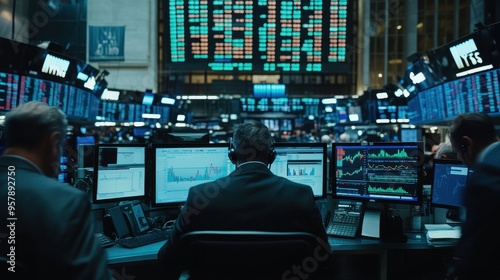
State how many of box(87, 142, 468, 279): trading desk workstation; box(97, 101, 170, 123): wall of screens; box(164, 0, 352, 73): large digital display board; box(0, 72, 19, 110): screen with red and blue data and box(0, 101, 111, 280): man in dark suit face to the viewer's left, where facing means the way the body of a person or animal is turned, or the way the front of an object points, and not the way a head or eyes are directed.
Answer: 0

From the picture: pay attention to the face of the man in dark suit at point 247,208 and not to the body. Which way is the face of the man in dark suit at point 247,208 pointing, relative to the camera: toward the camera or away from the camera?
away from the camera

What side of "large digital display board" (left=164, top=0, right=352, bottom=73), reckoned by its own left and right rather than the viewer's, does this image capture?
front

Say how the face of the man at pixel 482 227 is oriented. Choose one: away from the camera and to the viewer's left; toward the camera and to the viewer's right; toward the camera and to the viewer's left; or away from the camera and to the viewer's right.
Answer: away from the camera and to the viewer's left

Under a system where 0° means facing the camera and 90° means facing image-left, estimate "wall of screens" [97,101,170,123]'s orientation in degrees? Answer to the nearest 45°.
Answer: approximately 315°

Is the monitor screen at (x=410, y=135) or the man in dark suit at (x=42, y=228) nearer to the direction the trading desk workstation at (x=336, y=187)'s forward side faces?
the man in dark suit

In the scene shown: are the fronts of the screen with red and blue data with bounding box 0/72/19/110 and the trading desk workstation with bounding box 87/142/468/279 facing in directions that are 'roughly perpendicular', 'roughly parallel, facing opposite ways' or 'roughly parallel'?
roughly perpendicular

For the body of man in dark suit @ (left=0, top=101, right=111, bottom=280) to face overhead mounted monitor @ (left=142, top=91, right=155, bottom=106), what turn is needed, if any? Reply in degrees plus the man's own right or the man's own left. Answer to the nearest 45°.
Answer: approximately 45° to the man's own left

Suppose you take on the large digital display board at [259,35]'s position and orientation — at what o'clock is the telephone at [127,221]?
The telephone is roughly at 12 o'clock from the large digital display board.

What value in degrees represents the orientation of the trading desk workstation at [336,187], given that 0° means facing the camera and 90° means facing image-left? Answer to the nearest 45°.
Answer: approximately 0°

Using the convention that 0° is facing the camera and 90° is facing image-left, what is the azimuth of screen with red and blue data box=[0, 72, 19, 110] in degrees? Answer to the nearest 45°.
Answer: approximately 315°

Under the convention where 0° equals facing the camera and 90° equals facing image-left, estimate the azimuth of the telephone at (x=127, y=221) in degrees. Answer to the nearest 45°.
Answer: approximately 315°

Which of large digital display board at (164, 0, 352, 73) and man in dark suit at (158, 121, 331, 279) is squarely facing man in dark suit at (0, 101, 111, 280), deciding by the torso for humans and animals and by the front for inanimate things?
the large digital display board

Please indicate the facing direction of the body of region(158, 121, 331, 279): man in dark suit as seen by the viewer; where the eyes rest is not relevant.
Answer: away from the camera

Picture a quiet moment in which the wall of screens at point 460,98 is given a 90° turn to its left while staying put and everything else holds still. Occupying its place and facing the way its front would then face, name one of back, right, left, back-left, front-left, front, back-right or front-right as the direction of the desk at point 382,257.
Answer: front-right

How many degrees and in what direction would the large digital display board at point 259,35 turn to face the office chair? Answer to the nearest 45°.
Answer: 0° — it already faces it

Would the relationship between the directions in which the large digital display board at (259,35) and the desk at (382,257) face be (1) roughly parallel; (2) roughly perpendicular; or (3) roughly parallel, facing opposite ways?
roughly parallel
